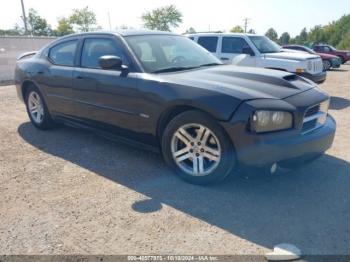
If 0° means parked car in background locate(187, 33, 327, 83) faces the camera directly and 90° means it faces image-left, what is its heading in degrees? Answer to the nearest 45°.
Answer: approximately 315°
